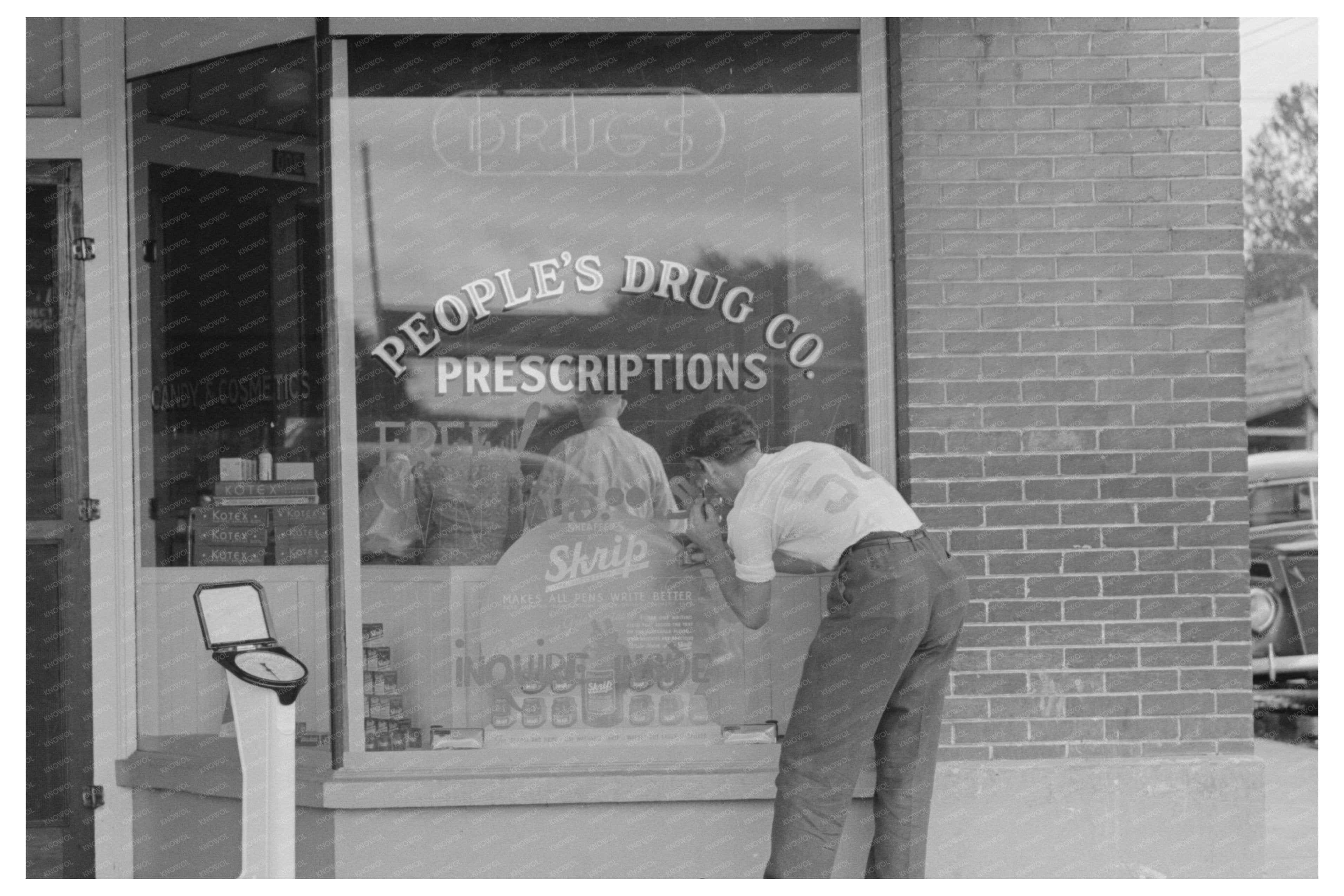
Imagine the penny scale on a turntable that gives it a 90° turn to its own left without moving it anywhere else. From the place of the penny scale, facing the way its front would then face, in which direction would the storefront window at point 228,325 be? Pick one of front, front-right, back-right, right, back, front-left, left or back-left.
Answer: front-left

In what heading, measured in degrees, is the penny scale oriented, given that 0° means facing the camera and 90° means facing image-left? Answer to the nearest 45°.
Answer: approximately 315°

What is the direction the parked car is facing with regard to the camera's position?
facing the viewer

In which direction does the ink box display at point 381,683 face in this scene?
toward the camera

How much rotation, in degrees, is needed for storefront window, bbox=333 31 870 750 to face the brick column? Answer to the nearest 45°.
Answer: approximately 90° to its left

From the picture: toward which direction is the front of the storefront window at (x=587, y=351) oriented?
toward the camera

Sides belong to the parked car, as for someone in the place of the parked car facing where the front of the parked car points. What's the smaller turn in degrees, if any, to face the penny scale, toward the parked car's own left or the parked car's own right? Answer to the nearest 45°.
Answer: approximately 45° to the parked car's own right

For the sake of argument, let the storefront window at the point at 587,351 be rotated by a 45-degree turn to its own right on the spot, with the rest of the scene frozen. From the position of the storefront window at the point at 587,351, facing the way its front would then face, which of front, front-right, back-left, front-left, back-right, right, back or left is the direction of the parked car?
back

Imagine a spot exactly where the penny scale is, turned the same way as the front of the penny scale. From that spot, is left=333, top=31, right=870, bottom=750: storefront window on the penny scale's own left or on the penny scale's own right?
on the penny scale's own left

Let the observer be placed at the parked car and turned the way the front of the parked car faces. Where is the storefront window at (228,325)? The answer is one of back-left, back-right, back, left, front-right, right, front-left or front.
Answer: front-right
